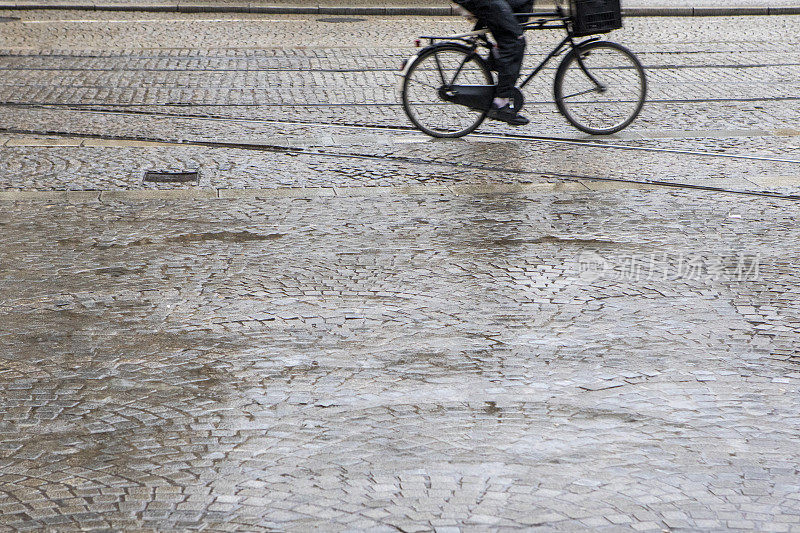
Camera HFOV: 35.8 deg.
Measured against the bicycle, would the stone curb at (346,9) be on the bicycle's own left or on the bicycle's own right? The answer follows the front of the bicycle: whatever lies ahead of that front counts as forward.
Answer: on the bicycle's own left

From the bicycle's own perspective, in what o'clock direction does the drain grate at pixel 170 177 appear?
The drain grate is roughly at 5 o'clock from the bicycle.

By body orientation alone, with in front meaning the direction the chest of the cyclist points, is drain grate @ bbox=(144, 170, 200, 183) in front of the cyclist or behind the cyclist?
behind

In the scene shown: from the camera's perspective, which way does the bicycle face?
to the viewer's right

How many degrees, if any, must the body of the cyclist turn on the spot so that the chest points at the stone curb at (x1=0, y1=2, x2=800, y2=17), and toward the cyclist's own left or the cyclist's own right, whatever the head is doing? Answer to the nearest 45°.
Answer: approximately 90° to the cyclist's own left

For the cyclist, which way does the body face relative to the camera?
to the viewer's right
